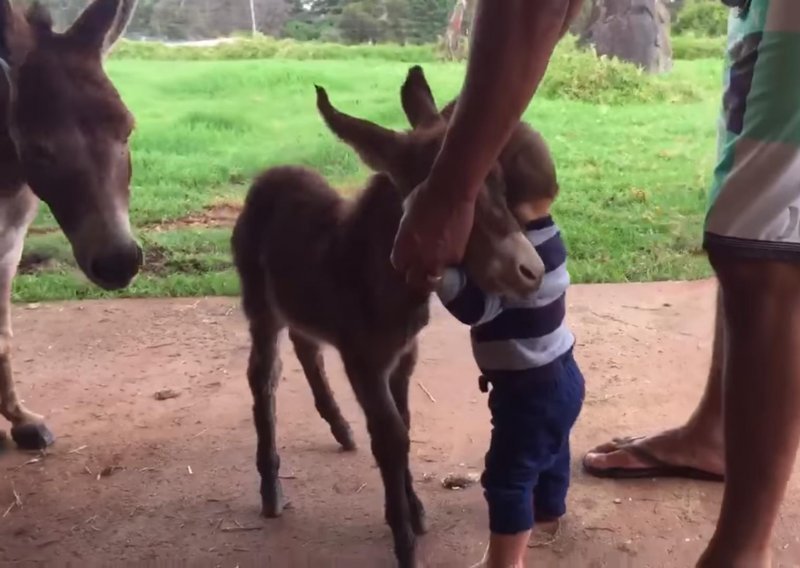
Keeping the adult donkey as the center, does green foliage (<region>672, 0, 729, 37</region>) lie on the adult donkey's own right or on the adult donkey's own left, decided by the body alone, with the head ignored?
on the adult donkey's own left

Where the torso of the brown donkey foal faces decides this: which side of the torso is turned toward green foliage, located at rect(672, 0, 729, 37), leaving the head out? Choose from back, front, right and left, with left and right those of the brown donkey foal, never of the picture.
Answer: left

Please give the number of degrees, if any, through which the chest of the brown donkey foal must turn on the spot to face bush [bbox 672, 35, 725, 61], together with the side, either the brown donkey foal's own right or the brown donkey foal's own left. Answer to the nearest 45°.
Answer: approximately 90° to the brown donkey foal's own left

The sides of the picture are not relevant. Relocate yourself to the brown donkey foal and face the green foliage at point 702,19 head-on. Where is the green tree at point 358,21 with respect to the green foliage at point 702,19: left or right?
left

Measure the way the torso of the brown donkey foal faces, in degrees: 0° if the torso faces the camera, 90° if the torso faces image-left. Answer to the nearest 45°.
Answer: approximately 315°

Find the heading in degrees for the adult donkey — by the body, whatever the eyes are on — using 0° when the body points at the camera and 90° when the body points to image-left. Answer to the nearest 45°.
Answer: approximately 315°

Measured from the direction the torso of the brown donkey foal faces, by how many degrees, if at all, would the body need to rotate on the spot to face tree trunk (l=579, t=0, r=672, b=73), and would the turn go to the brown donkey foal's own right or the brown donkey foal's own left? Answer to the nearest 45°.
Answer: approximately 90° to the brown donkey foal's own left

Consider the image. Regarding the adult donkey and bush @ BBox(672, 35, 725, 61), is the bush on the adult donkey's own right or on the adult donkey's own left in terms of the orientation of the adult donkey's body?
on the adult donkey's own left

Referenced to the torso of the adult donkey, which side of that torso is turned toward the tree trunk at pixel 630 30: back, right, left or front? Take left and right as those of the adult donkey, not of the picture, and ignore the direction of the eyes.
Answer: left

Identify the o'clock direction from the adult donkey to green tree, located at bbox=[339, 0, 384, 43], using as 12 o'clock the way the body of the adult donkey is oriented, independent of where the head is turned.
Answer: The green tree is roughly at 9 o'clock from the adult donkey.

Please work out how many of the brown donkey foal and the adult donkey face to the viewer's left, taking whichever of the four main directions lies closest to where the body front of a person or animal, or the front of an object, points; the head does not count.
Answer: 0
